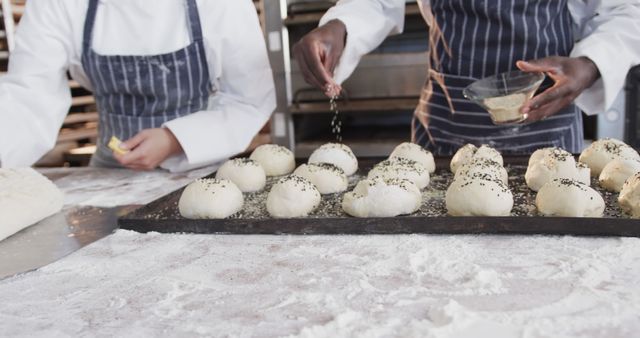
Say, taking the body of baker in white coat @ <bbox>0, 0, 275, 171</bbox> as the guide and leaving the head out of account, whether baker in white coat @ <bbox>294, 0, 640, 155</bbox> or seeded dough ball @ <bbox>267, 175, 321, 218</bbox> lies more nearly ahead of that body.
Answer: the seeded dough ball

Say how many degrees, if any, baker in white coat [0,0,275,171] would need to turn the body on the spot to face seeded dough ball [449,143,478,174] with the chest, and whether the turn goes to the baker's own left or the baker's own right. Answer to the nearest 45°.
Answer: approximately 45° to the baker's own left

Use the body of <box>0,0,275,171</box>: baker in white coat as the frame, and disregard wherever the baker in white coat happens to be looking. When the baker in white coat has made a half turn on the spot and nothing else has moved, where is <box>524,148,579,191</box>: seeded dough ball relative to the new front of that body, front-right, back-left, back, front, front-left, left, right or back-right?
back-right

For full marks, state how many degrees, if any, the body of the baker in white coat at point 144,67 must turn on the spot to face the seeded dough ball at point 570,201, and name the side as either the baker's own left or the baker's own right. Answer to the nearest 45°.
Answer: approximately 45° to the baker's own left

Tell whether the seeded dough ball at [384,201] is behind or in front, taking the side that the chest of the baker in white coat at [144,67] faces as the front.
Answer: in front

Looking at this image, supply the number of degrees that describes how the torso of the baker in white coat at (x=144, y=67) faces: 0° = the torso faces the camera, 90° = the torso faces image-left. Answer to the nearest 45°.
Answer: approximately 0°

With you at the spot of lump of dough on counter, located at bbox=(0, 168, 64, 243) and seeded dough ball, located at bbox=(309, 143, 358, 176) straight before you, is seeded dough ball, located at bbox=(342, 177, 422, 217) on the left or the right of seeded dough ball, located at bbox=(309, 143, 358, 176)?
right

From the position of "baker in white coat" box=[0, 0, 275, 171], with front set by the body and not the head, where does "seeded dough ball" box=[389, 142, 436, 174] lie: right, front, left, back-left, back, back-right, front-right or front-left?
front-left

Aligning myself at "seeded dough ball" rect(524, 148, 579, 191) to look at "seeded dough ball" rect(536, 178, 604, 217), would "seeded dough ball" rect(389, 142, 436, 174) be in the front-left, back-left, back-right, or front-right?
back-right

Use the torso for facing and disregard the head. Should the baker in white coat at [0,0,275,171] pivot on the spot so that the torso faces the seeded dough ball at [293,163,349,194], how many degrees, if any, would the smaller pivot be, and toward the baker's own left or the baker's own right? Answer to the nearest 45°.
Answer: approximately 45° to the baker's own left

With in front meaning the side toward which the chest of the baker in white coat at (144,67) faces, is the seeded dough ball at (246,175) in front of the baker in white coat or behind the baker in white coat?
in front
